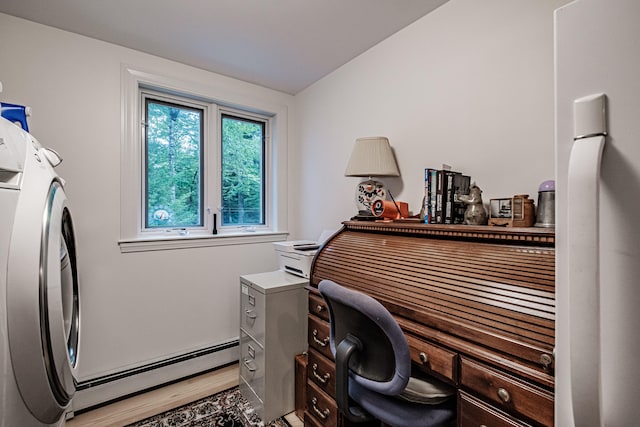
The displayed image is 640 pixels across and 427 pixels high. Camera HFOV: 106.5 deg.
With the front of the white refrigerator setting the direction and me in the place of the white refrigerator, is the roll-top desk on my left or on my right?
on my right

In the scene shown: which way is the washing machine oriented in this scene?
to the viewer's right

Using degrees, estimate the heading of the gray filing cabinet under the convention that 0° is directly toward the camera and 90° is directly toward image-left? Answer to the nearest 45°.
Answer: approximately 45°

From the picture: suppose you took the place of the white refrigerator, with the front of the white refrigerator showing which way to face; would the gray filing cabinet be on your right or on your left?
on your right

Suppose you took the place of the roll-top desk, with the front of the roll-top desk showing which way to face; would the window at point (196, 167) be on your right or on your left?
on your right

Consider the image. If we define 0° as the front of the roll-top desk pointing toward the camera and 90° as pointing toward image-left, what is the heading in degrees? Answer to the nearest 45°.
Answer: approximately 45°

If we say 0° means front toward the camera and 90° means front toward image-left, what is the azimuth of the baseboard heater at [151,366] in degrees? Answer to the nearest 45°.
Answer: approximately 315°
